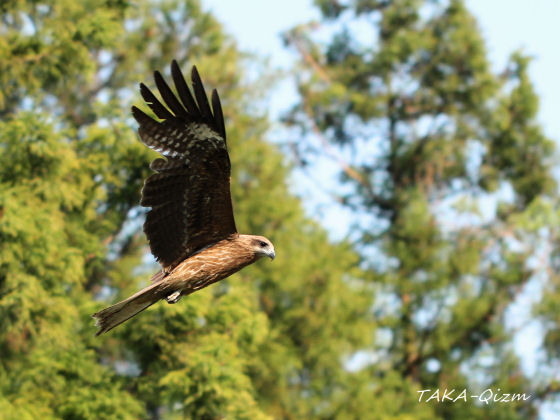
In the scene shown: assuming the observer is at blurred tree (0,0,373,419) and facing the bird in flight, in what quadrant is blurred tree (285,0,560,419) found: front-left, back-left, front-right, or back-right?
back-left

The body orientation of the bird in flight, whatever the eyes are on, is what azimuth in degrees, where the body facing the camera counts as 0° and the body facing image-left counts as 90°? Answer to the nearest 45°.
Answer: approximately 270°

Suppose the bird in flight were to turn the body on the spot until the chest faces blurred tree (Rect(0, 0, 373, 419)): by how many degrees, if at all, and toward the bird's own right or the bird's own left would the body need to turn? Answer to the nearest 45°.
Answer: approximately 90° to the bird's own left

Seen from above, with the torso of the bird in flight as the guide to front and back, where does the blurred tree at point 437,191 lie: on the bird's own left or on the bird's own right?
on the bird's own left
